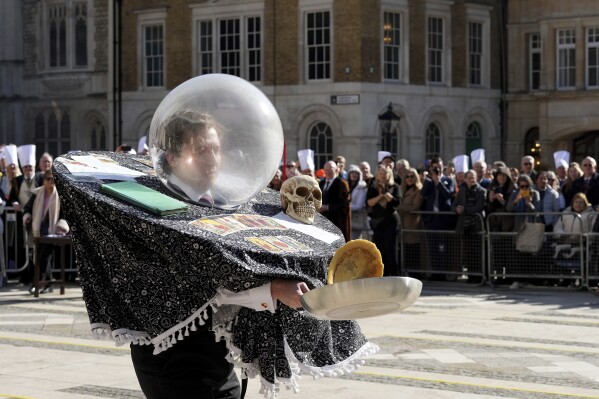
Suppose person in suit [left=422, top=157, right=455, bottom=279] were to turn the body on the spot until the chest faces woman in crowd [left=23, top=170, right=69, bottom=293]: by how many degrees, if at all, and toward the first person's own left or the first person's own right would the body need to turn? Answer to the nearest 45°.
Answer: approximately 45° to the first person's own right

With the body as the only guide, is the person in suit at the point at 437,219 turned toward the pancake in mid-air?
yes

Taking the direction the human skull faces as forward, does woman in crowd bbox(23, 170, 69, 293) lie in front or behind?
behind

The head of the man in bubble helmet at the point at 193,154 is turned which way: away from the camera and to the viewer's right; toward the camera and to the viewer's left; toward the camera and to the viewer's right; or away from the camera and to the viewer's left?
toward the camera and to the viewer's right

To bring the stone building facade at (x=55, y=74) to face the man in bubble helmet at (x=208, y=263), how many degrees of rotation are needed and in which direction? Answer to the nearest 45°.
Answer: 0° — it already faces them

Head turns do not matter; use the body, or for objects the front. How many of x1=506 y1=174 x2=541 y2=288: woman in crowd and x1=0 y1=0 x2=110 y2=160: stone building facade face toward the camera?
2

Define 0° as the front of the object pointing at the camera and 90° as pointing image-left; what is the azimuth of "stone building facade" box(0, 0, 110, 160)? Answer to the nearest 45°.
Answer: approximately 0°

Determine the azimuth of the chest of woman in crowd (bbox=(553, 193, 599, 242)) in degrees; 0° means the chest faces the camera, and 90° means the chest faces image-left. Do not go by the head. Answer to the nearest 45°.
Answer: approximately 0°

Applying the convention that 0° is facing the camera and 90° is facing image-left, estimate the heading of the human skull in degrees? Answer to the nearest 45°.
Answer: approximately 315°
